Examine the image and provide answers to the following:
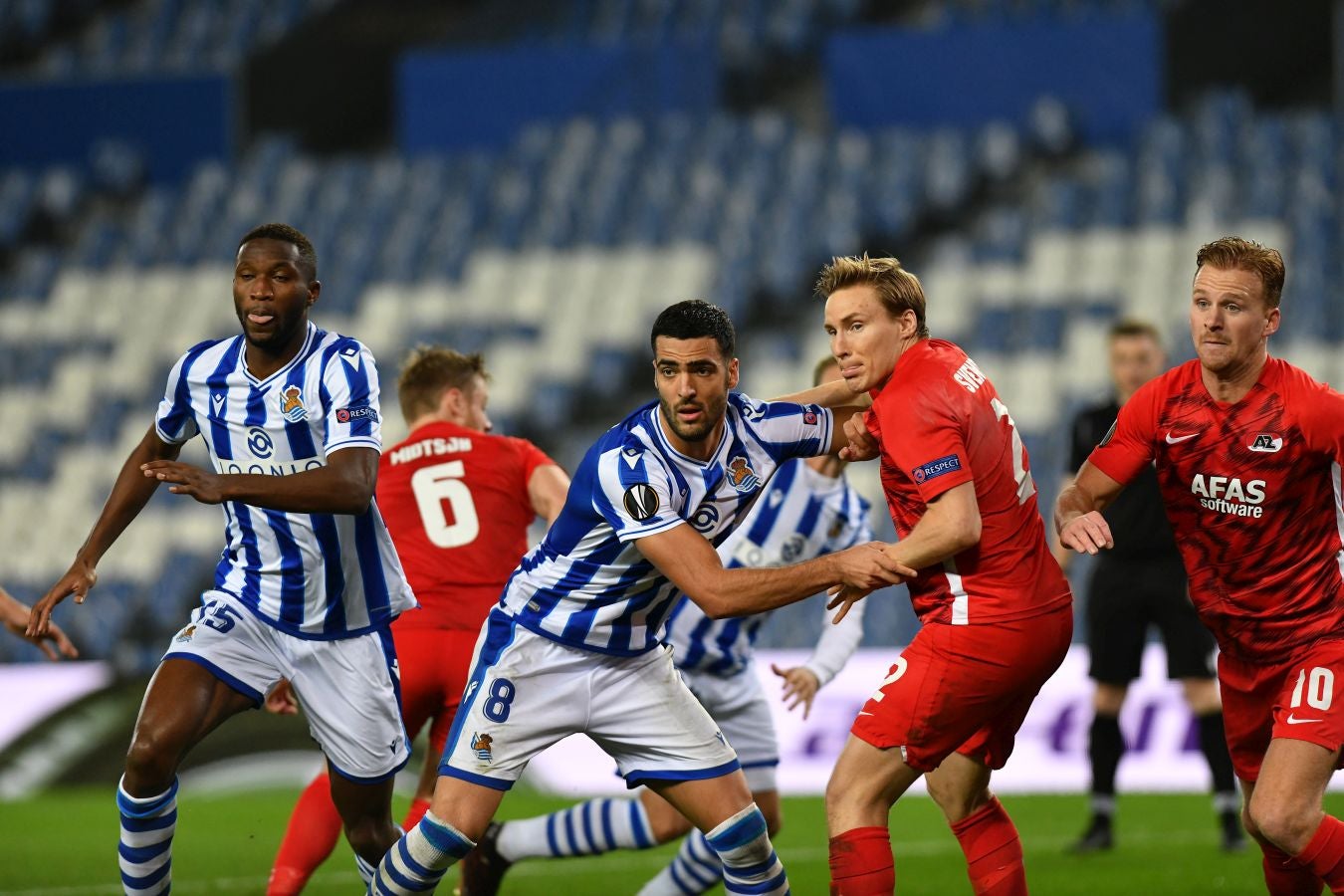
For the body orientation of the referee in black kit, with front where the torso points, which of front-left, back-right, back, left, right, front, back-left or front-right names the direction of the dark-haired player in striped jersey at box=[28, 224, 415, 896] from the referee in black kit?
front-right

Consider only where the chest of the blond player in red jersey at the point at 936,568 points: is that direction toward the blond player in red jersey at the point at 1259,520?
no

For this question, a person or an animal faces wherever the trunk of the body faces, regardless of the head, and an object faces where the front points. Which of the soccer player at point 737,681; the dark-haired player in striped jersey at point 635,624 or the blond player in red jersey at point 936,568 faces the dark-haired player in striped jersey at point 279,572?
the blond player in red jersey

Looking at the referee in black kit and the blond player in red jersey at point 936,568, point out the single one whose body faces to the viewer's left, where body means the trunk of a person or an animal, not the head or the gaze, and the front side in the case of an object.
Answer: the blond player in red jersey

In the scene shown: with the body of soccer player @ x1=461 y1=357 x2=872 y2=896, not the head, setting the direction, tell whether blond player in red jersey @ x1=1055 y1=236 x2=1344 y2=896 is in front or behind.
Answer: in front

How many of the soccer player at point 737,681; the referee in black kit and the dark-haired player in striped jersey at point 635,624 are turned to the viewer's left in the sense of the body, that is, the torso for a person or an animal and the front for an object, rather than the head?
0

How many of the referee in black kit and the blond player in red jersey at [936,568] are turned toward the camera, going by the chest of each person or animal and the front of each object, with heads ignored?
1

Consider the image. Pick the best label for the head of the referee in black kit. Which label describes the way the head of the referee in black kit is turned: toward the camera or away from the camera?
toward the camera

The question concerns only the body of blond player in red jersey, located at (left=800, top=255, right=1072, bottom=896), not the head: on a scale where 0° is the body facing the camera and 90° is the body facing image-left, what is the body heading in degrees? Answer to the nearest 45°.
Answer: approximately 90°

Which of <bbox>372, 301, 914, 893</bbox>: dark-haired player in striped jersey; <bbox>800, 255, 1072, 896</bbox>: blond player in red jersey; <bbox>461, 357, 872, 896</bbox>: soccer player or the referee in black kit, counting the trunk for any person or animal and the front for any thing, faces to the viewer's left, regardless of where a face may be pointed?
the blond player in red jersey

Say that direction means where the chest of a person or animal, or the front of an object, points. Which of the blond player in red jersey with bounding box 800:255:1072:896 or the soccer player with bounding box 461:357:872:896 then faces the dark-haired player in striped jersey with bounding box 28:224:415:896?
the blond player in red jersey

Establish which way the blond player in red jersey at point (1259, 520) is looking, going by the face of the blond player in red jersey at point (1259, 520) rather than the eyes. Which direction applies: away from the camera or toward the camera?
toward the camera

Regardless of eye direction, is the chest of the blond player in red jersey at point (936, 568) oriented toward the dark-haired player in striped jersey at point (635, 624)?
yes

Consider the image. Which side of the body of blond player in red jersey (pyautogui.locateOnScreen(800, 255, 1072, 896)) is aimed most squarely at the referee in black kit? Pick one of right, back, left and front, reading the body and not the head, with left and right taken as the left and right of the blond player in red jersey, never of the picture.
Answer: right

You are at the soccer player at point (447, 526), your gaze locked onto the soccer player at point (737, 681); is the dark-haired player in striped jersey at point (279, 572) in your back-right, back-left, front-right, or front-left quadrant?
back-right

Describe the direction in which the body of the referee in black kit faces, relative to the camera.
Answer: toward the camera

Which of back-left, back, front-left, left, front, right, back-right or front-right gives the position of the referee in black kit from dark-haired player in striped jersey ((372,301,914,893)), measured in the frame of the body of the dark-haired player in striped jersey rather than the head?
left
